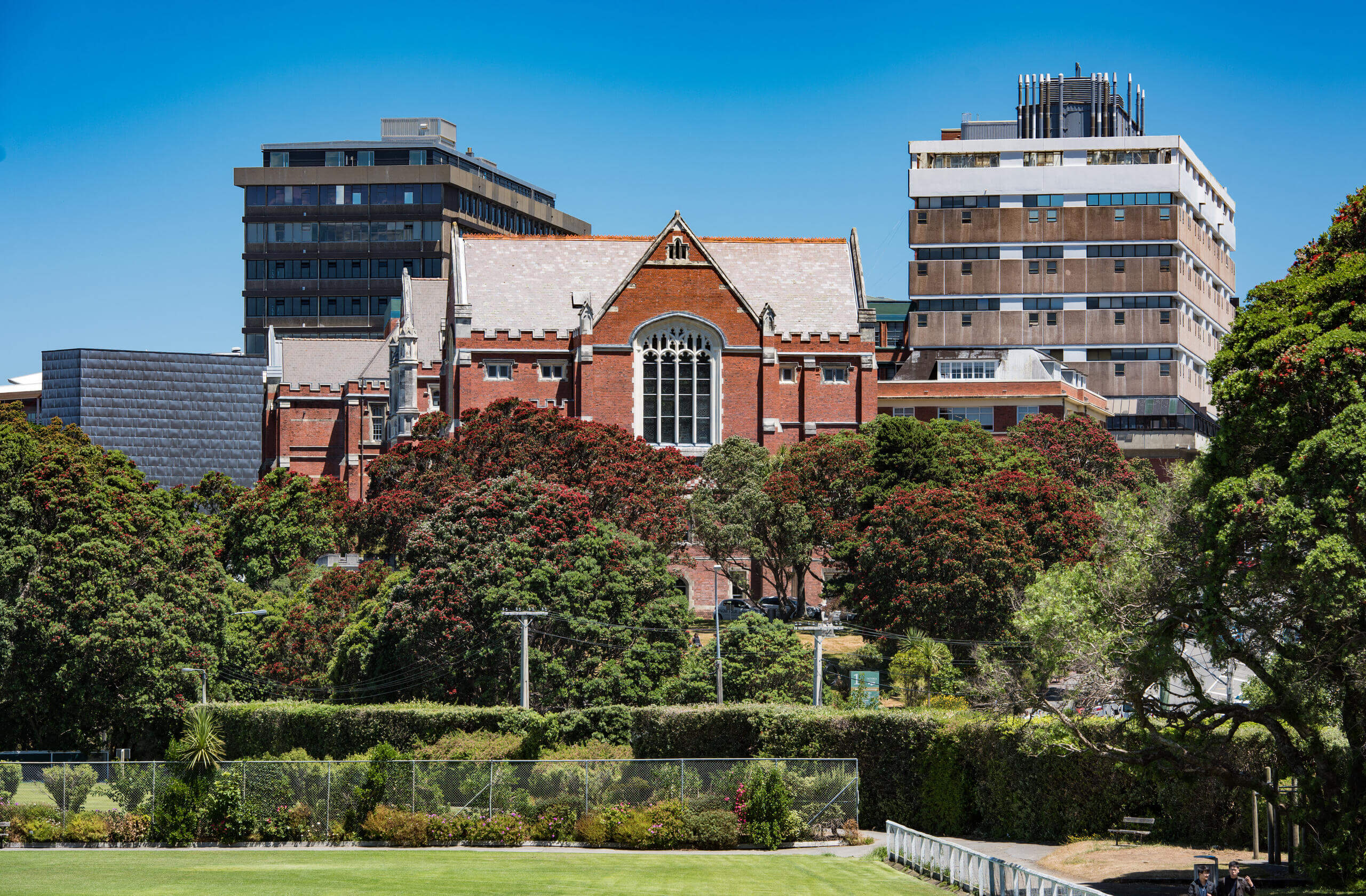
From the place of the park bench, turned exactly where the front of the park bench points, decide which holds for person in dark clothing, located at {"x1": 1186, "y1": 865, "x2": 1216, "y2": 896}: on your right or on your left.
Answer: on your left

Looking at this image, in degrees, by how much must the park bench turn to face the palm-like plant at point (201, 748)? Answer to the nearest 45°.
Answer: approximately 45° to its right

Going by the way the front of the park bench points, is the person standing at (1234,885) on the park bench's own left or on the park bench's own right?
on the park bench's own left

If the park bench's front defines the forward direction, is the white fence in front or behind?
in front

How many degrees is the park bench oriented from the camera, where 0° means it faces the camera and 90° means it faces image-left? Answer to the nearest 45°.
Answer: approximately 45°
